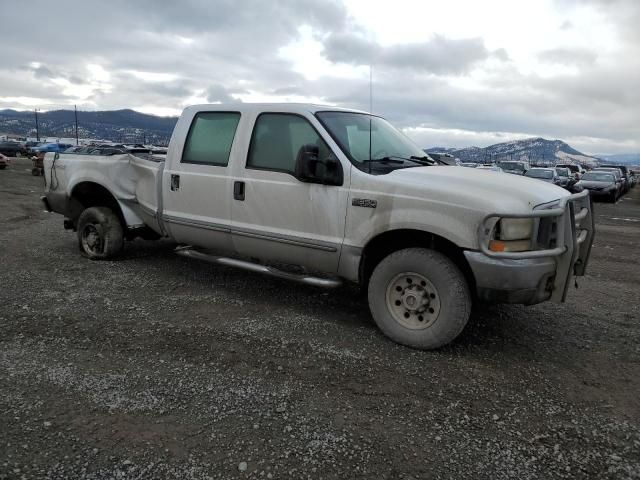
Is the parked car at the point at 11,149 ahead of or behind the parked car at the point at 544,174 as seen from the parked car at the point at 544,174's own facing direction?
ahead

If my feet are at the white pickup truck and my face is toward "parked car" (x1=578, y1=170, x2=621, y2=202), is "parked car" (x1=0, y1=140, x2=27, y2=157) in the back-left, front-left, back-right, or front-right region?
front-left

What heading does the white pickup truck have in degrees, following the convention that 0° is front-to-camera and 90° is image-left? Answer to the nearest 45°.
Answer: approximately 315°

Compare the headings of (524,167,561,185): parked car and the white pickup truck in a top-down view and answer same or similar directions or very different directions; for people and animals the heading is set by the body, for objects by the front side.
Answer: same or similar directions

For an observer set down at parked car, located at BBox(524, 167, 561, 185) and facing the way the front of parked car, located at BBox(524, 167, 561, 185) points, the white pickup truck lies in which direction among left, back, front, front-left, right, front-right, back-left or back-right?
front-right

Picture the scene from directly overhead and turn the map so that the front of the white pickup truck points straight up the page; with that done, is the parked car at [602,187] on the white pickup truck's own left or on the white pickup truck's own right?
on the white pickup truck's own left

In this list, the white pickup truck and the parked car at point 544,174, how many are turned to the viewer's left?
0

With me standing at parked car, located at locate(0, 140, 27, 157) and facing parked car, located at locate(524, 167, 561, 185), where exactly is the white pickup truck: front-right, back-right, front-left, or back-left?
front-right

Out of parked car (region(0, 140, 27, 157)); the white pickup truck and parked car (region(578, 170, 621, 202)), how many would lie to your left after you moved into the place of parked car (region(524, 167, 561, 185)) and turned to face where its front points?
1
